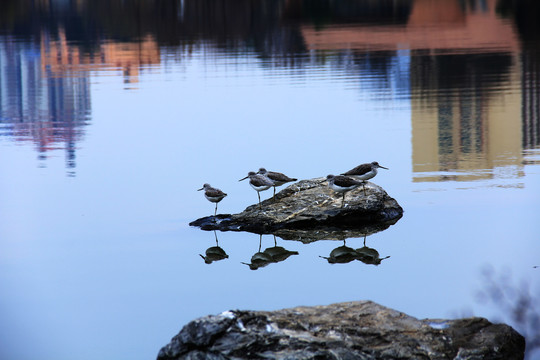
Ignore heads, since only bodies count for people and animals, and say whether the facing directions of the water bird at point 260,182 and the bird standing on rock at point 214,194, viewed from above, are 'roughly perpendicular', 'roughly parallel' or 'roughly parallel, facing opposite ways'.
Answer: roughly parallel

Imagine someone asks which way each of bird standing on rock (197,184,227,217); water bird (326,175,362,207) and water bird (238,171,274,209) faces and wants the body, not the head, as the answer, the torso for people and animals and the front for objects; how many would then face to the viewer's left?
3

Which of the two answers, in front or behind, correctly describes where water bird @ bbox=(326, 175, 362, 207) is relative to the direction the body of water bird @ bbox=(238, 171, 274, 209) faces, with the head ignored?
behind

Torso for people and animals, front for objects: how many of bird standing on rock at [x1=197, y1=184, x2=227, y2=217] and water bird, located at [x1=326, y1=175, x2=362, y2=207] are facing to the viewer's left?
2

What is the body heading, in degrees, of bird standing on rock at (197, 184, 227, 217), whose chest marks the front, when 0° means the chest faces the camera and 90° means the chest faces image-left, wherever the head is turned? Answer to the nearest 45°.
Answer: approximately 90°

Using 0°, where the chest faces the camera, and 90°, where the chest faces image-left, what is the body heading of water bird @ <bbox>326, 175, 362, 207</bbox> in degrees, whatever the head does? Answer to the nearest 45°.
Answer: approximately 90°

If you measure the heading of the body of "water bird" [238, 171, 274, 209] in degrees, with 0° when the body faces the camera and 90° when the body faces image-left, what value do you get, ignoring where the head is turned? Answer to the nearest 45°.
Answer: approximately 90°

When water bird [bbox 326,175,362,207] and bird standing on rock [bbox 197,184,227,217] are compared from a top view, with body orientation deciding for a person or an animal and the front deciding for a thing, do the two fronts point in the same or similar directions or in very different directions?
same or similar directions

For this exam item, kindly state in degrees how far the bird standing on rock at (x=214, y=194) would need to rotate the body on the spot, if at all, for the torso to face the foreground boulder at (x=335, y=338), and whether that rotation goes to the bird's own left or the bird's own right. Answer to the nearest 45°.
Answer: approximately 90° to the bird's own left

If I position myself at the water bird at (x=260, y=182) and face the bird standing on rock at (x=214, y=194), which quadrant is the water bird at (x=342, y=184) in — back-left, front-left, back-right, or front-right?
back-left

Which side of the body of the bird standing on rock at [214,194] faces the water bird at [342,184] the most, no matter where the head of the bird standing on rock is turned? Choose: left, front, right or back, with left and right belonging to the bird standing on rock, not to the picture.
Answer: back

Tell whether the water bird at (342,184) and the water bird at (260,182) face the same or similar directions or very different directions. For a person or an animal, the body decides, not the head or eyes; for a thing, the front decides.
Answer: same or similar directions

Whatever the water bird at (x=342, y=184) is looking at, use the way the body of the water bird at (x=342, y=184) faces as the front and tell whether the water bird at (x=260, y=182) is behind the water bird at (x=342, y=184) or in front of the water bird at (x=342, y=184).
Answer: in front

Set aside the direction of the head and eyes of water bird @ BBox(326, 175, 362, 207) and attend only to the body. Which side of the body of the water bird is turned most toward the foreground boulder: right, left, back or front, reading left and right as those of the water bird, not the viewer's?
left

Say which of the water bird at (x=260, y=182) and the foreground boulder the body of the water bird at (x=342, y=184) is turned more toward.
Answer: the water bird
